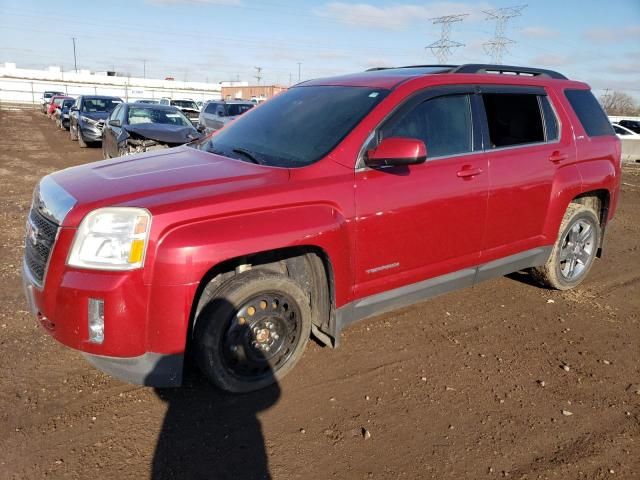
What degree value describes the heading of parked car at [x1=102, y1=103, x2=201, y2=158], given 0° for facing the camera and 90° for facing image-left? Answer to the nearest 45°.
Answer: approximately 315°

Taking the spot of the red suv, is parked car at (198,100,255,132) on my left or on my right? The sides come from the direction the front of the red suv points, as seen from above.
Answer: on my right

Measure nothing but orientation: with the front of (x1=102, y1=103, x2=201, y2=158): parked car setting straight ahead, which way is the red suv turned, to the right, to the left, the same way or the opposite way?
to the right

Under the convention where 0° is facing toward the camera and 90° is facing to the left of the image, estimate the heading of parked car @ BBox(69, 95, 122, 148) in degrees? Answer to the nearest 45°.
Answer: approximately 315°

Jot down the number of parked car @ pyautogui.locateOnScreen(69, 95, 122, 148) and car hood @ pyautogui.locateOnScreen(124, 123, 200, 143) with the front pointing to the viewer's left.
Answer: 0

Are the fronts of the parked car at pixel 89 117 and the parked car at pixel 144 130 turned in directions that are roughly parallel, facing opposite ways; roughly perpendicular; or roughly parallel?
roughly parallel

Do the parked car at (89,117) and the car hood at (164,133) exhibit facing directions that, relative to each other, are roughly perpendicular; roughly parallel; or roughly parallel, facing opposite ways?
roughly parallel

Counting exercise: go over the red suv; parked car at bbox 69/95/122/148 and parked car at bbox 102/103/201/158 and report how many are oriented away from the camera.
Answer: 0

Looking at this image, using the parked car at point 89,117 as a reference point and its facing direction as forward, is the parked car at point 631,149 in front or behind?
in front

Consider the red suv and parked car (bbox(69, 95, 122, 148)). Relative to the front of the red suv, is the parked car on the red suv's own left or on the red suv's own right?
on the red suv's own right

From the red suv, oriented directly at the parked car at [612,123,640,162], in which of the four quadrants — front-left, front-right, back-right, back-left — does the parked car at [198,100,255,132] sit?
front-left

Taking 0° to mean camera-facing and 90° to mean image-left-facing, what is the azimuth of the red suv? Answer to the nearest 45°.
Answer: approximately 45°

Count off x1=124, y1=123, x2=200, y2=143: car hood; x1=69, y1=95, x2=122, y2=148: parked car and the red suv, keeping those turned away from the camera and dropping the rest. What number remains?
0

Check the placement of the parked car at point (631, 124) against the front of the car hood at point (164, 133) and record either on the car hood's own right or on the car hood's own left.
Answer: on the car hood's own left
